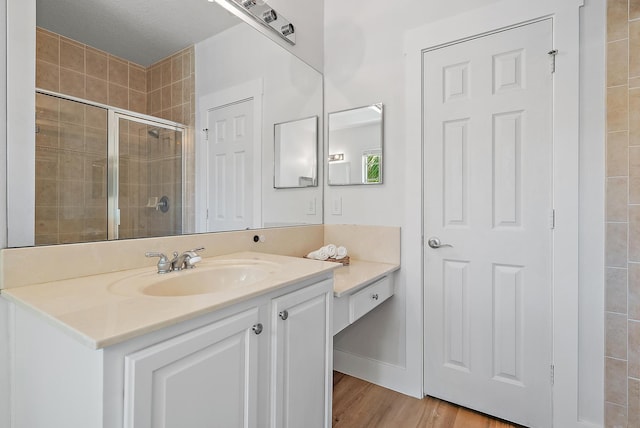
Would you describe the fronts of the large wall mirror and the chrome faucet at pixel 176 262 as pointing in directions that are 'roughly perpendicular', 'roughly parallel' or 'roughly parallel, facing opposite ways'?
roughly parallel

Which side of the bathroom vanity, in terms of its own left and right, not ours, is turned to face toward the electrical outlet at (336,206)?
left

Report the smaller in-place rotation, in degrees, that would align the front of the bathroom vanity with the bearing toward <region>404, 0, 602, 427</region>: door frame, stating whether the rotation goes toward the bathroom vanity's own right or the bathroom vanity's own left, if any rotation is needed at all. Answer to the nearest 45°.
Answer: approximately 45° to the bathroom vanity's own left

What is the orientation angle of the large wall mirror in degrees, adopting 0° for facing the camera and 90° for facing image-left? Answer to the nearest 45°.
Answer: approximately 315°

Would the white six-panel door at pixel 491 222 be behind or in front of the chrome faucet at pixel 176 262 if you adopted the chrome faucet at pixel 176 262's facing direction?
in front

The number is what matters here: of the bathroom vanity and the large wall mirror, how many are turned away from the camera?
0

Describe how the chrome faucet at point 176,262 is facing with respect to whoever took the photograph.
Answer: facing the viewer and to the right of the viewer

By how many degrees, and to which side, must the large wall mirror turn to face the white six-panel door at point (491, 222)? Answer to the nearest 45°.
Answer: approximately 45° to its left
